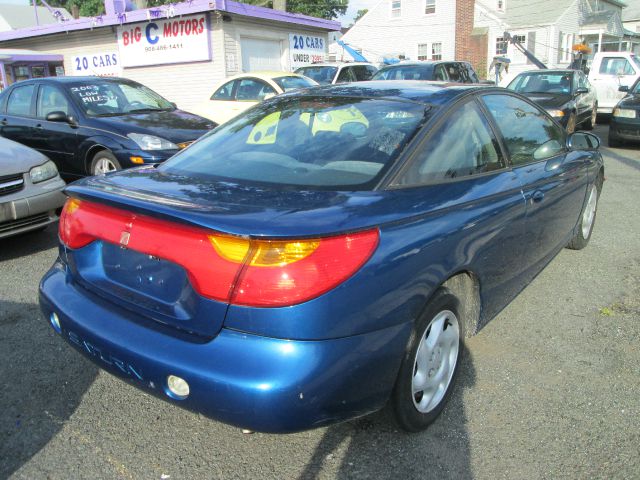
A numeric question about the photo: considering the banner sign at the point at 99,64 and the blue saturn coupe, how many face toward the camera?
1

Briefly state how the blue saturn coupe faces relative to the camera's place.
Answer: facing away from the viewer and to the right of the viewer

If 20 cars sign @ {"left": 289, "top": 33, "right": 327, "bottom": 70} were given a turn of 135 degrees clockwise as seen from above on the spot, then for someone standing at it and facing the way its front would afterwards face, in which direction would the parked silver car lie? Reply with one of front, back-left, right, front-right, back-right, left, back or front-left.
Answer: left

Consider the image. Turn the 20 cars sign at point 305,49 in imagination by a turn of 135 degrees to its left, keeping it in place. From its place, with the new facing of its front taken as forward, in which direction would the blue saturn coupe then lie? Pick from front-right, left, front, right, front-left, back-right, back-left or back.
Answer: back

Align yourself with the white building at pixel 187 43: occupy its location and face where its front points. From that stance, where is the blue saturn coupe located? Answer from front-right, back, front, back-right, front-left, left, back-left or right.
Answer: front-left

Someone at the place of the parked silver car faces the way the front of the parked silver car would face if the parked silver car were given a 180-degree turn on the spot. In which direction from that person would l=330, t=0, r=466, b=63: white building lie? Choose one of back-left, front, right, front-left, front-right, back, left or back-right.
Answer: right

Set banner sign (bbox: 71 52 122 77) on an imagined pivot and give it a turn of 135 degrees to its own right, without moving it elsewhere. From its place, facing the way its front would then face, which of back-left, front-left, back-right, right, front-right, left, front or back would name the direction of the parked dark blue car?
back-left

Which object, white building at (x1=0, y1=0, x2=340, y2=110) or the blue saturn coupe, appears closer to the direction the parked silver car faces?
the blue saturn coupe

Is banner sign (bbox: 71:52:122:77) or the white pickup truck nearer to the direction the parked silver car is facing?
the white pickup truck

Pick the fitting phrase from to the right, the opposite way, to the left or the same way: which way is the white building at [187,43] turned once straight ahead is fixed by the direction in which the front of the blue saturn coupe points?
the opposite way

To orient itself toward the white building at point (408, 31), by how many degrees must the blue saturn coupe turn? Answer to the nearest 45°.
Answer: approximately 45° to its left

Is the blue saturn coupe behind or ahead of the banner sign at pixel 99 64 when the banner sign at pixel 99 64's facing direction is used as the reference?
ahead
